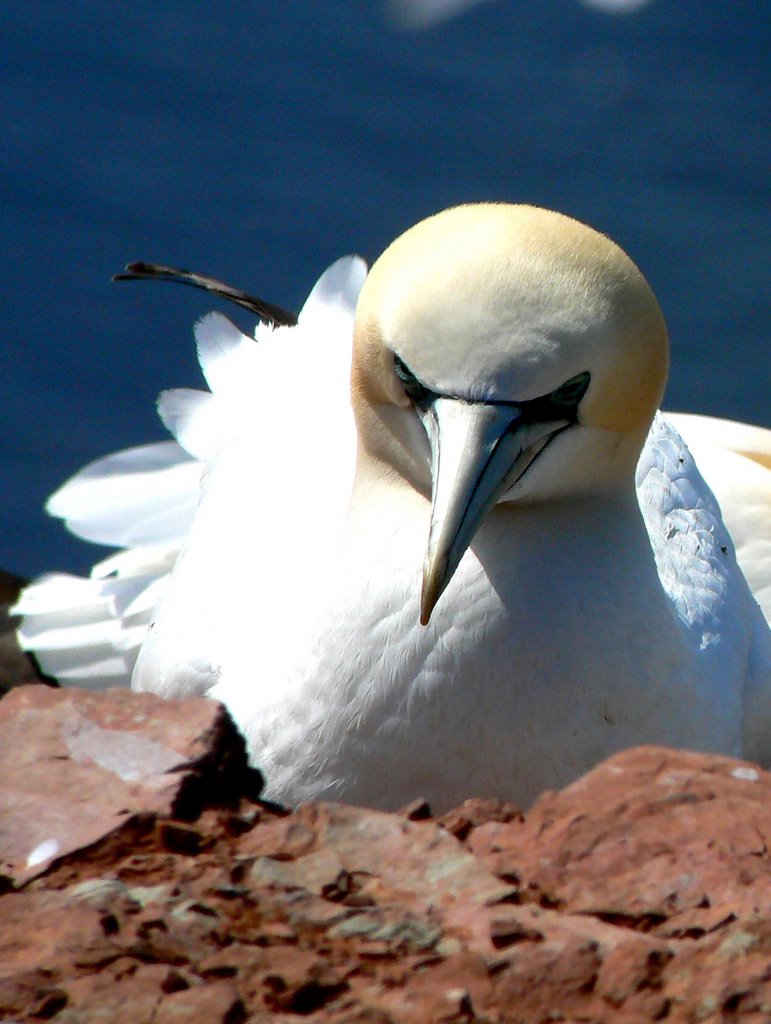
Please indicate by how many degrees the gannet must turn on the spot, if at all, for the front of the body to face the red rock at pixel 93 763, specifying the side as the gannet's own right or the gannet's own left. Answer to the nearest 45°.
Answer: approximately 45° to the gannet's own right

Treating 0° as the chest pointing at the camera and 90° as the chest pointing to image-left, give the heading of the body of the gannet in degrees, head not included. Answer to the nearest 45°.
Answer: approximately 0°
